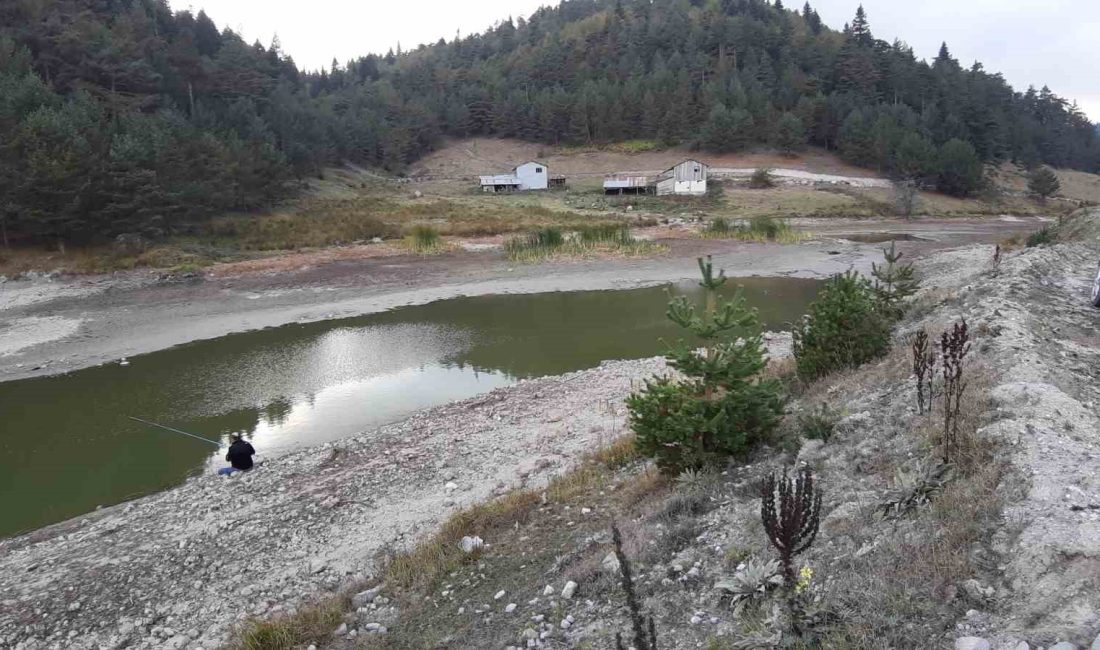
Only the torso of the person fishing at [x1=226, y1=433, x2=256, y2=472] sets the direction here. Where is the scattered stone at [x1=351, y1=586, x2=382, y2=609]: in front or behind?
behind

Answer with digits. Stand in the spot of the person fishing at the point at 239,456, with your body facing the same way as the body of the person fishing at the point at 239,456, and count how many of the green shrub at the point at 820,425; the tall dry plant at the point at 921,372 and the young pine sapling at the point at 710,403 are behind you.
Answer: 3

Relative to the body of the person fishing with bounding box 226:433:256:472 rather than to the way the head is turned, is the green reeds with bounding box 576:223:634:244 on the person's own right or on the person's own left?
on the person's own right

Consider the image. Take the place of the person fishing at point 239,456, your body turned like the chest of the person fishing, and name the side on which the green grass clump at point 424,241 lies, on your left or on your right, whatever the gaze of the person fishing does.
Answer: on your right

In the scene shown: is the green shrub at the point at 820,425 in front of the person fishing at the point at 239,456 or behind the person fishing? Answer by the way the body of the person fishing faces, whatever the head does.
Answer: behind

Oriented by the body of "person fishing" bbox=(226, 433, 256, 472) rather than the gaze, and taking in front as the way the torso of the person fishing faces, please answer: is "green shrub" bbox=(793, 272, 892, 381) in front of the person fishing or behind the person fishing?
behind

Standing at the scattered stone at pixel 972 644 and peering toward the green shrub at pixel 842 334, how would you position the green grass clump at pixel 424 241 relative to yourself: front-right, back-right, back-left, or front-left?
front-left

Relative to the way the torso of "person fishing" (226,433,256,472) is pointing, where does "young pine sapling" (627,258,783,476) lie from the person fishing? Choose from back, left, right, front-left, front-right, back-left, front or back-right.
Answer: back

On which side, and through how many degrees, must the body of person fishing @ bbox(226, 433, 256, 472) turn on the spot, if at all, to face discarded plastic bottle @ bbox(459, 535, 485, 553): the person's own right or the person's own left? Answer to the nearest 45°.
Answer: approximately 135° to the person's own left

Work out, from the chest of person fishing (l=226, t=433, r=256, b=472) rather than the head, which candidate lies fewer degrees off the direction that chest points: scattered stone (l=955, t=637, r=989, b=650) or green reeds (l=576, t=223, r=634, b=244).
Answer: the green reeds

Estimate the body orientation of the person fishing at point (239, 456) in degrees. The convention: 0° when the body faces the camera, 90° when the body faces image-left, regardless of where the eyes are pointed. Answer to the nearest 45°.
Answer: approximately 135°
